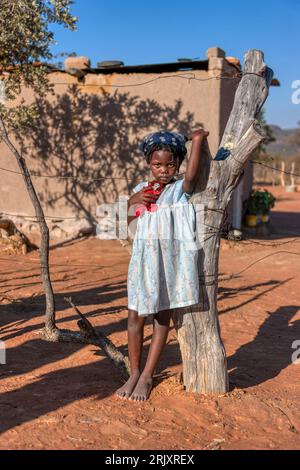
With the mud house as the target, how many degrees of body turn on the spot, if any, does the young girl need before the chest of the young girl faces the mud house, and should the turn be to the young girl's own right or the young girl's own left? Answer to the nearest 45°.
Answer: approximately 180°

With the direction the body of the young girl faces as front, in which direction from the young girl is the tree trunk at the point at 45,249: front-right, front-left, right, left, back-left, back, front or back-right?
back-right

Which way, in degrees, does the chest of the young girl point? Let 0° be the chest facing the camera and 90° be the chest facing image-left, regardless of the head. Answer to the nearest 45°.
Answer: approximately 0°
